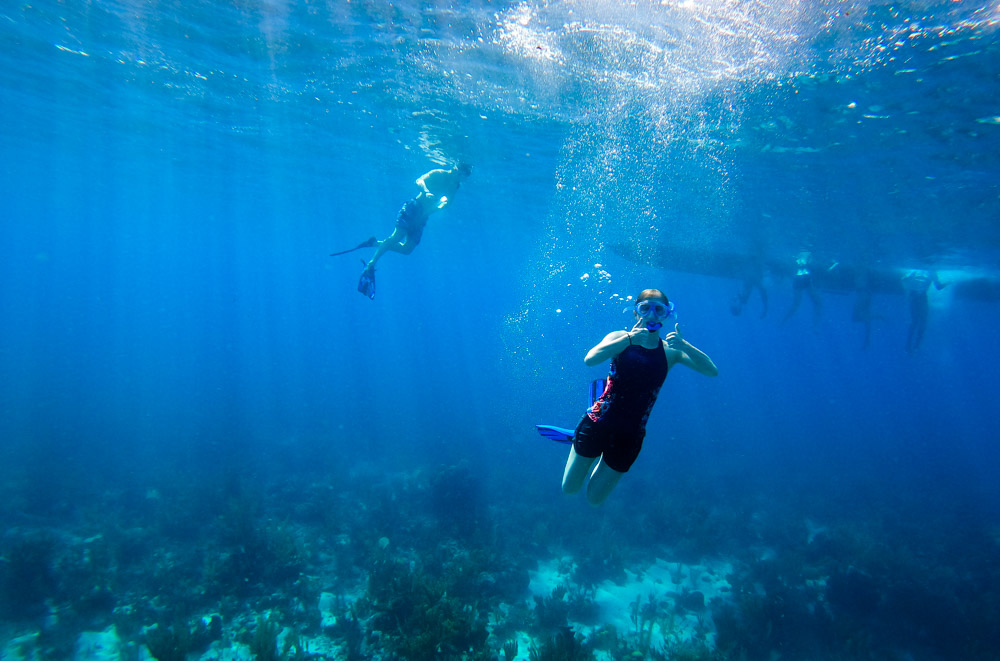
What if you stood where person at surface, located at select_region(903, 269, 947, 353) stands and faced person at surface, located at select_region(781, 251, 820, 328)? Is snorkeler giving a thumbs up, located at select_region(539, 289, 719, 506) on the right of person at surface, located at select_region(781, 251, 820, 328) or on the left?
left

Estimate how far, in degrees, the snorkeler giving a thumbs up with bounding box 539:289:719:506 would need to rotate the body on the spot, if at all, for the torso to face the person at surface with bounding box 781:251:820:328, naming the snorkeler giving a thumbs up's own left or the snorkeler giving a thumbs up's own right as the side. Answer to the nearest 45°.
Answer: approximately 180°

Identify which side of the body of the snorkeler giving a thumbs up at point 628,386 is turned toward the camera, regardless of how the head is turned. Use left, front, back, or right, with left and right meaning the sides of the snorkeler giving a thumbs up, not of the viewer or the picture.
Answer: front

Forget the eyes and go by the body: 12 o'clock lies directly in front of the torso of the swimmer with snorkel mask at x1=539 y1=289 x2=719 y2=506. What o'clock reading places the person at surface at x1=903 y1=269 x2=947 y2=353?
The person at surface is roughly at 7 o'clock from the swimmer with snorkel mask.
